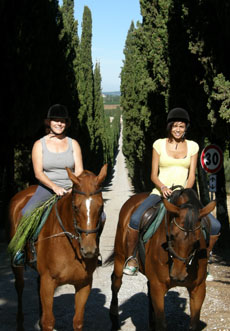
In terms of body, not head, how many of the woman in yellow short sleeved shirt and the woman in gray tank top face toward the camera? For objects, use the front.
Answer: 2

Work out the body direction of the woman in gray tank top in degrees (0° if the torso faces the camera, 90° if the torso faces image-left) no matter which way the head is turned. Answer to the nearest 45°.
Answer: approximately 0°

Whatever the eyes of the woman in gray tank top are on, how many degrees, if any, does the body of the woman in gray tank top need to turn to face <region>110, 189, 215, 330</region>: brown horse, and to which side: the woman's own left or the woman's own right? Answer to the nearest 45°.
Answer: approximately 45° to the woman's own left

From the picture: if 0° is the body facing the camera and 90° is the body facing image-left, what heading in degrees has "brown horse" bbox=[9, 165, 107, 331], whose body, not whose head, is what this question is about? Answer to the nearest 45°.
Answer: approximately 315°

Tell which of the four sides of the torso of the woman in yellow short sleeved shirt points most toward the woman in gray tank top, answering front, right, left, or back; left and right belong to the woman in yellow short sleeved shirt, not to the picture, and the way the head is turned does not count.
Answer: right

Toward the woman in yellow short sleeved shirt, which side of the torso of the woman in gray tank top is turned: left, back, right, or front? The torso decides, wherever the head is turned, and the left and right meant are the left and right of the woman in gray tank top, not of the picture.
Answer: left

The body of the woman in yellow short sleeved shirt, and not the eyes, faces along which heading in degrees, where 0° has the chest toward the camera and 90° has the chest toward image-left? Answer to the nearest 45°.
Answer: approximately 0°
